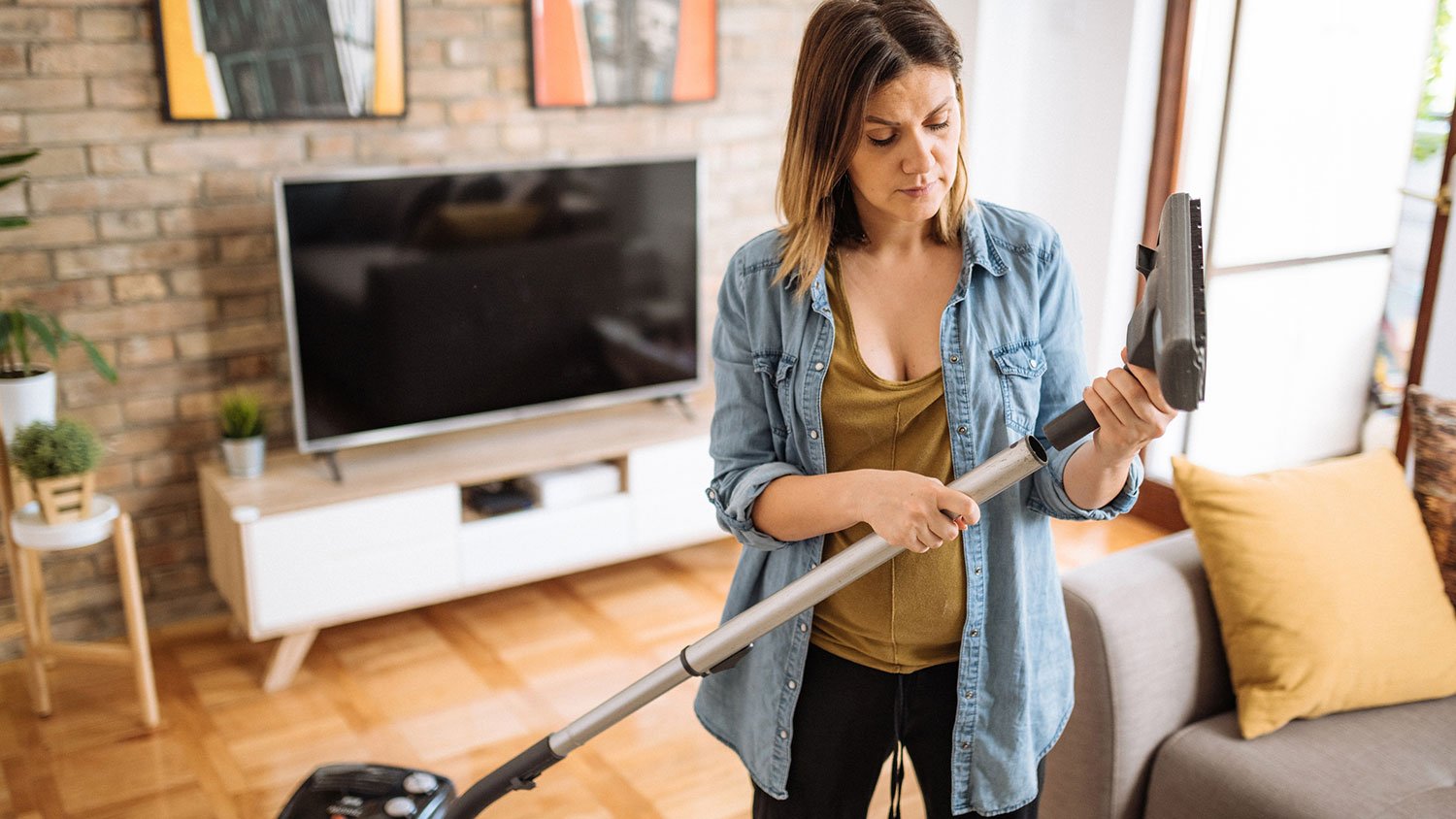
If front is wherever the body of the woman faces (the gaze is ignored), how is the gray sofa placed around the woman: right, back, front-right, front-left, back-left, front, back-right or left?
back-left

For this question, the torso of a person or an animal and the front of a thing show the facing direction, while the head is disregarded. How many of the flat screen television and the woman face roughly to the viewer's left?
0

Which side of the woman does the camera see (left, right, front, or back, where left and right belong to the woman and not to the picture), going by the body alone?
front

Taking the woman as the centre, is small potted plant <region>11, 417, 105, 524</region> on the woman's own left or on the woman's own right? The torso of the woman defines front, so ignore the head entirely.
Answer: on the woman's own right

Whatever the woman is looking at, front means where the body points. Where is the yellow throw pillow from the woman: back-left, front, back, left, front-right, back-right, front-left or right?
back-left

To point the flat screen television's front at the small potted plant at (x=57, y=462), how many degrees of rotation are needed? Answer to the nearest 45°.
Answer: approximately 90° to its right

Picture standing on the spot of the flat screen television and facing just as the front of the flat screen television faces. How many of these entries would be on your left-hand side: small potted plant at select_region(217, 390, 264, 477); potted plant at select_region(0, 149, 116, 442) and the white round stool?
0

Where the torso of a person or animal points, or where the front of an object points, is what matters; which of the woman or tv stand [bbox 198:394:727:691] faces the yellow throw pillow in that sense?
the tv stand

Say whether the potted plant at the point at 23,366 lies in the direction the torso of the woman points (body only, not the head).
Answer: no

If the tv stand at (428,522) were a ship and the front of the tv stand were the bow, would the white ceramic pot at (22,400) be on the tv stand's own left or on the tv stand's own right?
on the tv stand's own right

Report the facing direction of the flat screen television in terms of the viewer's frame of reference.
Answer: facing the viewer and to the right of the viewer

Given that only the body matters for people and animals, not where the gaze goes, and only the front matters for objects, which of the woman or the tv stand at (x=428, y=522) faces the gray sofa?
the tv stand

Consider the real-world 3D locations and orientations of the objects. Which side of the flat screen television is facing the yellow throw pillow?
front

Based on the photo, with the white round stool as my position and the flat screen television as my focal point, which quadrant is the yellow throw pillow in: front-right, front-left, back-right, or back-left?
front-right
